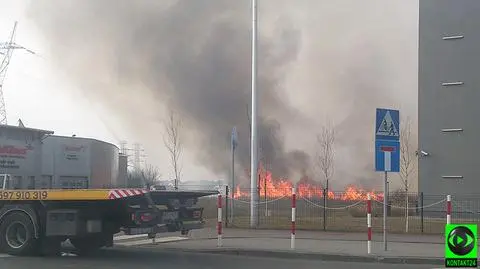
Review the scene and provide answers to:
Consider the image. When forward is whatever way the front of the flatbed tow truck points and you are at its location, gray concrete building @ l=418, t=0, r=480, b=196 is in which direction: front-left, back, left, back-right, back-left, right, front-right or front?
right

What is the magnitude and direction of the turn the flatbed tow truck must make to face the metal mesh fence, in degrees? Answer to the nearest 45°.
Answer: approximately 90° to its right

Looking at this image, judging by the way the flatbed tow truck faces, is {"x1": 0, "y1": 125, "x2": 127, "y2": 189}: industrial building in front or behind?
in front

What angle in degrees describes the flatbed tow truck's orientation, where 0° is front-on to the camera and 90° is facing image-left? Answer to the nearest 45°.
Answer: approximately 135°

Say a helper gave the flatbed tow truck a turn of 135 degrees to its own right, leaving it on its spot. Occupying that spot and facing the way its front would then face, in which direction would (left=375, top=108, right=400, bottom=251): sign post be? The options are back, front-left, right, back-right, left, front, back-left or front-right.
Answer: front

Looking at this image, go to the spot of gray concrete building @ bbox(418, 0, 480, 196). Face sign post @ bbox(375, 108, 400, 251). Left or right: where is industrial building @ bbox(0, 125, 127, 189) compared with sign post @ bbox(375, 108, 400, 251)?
right
